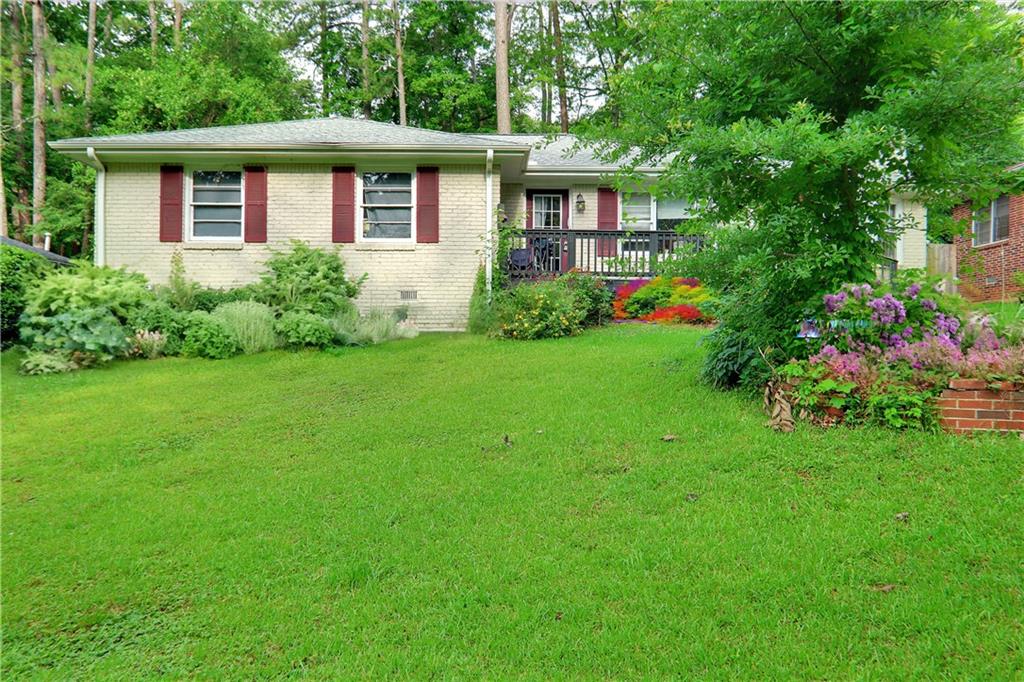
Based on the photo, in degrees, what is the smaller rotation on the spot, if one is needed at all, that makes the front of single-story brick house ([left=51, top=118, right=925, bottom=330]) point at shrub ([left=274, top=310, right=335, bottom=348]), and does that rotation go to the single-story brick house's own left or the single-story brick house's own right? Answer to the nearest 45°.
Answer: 0° — it already faces it

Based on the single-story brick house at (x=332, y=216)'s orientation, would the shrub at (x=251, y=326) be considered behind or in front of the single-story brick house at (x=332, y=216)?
in front

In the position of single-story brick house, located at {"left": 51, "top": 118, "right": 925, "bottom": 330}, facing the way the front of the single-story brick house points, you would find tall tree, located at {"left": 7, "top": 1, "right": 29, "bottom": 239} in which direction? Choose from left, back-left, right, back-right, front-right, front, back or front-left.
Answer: back-right

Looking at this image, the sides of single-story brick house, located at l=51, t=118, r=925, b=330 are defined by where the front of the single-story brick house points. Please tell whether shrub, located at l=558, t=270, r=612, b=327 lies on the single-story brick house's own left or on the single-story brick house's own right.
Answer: on the single-story brick house's own left

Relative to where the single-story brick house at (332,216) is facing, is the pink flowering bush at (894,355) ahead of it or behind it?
ahead

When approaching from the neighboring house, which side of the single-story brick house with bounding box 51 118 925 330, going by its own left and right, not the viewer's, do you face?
left

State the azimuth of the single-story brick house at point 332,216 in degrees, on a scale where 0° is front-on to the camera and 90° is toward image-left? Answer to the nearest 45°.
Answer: approximately 0°

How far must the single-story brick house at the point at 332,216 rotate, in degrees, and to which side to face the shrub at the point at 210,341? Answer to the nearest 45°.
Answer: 0° — it already faces it

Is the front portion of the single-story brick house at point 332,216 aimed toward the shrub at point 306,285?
yes

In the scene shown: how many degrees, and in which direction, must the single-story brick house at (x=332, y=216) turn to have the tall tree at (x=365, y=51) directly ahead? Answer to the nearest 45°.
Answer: approximately 180°
